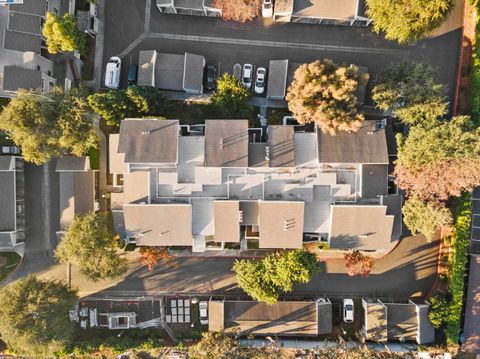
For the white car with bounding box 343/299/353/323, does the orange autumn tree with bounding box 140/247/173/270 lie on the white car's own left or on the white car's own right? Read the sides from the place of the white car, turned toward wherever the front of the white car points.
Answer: on the white car's own right

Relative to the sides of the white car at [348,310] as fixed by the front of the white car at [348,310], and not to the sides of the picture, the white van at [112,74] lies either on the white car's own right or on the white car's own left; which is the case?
on the white car's own right

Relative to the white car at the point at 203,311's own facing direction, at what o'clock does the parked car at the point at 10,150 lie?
The parked car is roughly at 3 o'clock from the white car.

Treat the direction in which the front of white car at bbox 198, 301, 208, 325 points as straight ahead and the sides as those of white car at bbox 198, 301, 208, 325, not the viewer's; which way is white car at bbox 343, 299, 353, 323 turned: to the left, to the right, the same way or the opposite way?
the same way

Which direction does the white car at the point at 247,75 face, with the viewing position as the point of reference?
facing the viewer

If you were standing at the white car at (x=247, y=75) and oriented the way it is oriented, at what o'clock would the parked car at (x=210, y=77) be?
The parked car is roughly at 3 o'clock from the white car.

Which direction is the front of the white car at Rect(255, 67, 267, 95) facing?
toward the camera

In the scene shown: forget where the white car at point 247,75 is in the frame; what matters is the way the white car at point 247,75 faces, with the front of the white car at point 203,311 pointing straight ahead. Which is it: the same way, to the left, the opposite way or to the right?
the same way

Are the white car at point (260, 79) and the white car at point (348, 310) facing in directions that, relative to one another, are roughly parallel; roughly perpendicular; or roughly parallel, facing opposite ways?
roughly parallel
